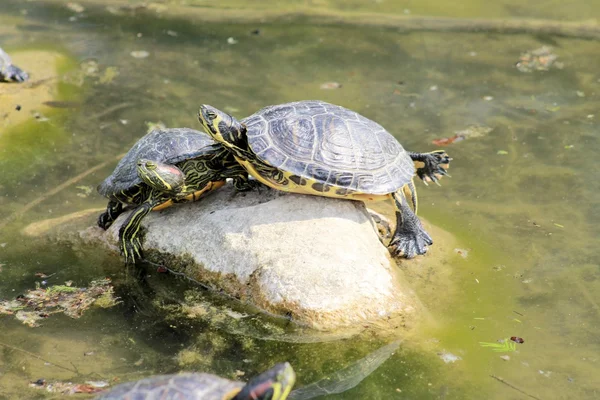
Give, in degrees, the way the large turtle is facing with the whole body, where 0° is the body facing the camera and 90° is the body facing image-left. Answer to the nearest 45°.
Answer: approximately 90°

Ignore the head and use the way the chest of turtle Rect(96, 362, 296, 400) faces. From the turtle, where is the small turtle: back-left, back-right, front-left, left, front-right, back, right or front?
left

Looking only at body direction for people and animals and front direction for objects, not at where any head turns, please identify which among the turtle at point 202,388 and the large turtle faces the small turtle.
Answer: the large turtle

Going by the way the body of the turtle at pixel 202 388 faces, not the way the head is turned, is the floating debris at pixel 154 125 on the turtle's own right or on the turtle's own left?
on the turtle's own left

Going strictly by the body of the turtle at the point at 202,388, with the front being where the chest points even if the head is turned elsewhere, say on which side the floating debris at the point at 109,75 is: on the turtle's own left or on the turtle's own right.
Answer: on the turtle's own left

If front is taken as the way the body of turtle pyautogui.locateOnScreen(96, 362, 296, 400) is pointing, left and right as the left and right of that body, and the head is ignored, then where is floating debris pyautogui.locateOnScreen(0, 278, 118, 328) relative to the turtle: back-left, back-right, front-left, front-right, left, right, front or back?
back-left

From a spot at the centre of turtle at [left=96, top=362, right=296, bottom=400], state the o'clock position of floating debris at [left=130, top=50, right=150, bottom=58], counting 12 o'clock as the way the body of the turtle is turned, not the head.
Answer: The floating debris is roughly at 9 o'clock from the turtle.

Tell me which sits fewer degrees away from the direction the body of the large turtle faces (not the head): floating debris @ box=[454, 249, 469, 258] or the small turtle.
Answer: the small turtle

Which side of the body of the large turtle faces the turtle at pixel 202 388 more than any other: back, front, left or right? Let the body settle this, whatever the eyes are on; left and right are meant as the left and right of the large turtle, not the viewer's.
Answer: left

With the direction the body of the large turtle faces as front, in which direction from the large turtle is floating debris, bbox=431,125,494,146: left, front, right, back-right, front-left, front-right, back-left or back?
back-right

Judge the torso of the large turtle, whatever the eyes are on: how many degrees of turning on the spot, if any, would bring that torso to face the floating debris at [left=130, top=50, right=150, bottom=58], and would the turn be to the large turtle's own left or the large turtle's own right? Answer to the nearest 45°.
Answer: approximately 45° to the large turtle's own right

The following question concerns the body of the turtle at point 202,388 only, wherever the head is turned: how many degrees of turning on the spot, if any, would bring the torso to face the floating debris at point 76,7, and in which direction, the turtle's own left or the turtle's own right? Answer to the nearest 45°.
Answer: approximately 90° to the turtle's own left

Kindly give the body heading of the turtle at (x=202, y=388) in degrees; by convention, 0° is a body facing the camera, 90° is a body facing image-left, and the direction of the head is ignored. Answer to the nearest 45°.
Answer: approximately 270°

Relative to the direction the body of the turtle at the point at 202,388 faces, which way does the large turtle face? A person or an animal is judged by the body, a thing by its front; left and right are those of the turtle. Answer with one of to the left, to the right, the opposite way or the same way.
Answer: the opposite way

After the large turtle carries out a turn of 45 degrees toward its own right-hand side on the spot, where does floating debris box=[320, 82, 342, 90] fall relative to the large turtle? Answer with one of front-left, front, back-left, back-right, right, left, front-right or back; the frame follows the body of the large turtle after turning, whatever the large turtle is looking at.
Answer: front-right

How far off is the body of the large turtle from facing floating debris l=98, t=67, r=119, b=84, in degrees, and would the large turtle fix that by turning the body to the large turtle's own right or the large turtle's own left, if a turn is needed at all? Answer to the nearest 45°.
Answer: approximately 45° to the large turtle's own right

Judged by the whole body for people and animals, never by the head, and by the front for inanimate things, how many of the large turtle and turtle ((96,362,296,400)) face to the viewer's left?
1
